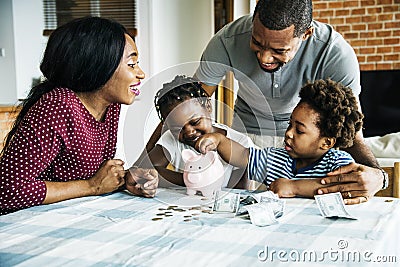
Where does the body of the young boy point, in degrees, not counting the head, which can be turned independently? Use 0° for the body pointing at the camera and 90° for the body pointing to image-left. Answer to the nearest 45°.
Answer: approximately 45°

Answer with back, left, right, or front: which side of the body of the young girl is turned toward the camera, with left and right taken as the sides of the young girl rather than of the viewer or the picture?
front

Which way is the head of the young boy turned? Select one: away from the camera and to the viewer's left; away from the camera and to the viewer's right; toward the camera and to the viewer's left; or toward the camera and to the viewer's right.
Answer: toward the camera and to the viewer's left

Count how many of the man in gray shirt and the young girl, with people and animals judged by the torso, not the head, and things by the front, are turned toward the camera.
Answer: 2

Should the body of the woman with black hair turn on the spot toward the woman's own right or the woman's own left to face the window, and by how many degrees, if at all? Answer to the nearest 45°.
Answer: approximately 90° to the woman's own left

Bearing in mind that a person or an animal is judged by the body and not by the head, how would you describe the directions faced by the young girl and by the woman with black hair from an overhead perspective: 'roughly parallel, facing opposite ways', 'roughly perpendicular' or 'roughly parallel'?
roughly perpendicular

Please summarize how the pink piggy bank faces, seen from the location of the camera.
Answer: facing the viewer and to the left of the viewer

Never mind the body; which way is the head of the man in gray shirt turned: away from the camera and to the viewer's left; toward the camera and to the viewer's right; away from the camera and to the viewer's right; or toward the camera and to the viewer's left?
toward the camera and to the viewer's left

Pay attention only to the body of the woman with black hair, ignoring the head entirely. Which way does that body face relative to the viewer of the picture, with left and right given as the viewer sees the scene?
facing to the right of the viewer
